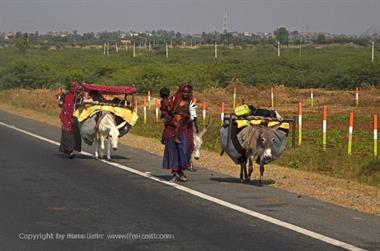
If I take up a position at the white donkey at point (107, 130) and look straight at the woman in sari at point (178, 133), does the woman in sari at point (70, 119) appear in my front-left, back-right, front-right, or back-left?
back-right

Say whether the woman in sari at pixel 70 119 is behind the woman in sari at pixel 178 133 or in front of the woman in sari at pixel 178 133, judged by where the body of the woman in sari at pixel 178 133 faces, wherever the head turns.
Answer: behind

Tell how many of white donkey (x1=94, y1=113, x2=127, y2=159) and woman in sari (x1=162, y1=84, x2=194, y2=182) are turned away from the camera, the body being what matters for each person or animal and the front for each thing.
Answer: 0

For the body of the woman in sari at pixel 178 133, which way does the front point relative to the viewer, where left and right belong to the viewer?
facing the viewer

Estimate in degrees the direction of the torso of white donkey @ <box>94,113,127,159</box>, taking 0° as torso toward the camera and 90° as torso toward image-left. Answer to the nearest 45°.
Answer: approximately 315°
